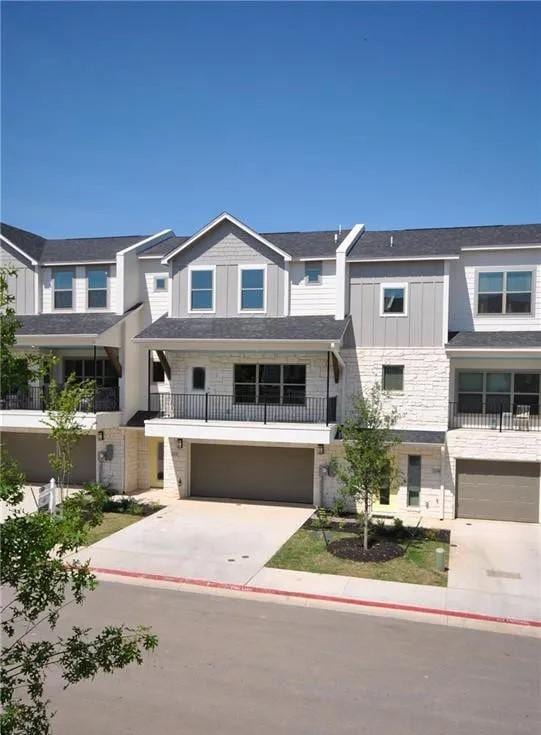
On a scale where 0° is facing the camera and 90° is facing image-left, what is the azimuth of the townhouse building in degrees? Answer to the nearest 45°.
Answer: approximately 0°

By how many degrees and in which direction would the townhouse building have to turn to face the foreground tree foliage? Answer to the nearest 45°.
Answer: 0° — it already faces it

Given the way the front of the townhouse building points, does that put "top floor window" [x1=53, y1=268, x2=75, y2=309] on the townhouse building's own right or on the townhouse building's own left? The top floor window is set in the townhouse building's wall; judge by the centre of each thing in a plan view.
on the townhouse building's own right

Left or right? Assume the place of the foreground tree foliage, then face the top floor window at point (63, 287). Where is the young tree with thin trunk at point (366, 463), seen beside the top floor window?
right

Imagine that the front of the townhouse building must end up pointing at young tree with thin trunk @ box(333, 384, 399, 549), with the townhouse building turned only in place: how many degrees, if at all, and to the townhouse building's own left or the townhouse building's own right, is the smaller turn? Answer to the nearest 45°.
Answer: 0° — it already faces it
